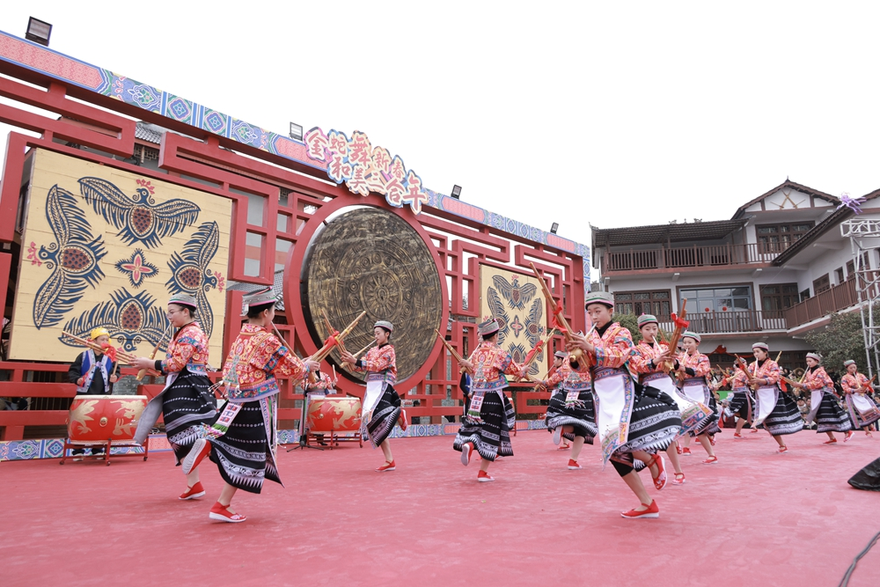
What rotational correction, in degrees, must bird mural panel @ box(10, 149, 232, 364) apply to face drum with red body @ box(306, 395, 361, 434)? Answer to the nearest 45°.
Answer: approximately 45° to its left

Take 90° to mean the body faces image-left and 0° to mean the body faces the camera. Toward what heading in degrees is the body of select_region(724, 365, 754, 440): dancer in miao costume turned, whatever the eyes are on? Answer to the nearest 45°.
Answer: approximately 45°

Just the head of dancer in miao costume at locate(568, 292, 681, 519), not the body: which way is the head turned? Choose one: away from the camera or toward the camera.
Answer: toward the camera

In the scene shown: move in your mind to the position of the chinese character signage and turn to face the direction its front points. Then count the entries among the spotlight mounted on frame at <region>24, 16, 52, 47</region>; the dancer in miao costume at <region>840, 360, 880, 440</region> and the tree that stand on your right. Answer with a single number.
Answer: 1

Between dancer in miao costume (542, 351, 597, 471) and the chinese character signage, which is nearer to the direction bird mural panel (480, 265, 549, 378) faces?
the dancer in miao costume

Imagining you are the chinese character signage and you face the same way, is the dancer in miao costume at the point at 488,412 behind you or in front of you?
in front

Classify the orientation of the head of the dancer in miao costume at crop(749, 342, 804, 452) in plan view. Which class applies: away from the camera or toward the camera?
toward the camera

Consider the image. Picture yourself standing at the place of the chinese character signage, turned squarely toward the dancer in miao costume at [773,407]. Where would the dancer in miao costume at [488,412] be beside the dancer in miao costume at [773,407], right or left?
right

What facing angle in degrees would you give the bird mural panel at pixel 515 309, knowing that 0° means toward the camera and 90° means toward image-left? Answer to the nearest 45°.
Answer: approximately 315°

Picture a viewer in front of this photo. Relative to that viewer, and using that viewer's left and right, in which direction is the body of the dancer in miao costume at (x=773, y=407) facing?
facing the viewer and to the left of the viewer

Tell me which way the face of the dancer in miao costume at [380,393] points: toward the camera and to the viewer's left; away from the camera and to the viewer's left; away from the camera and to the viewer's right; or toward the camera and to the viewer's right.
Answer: toward the camera and to the viewer's left

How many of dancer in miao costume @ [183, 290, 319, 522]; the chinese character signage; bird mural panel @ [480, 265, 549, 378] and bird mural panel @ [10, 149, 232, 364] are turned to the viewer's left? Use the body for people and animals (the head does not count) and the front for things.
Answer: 0

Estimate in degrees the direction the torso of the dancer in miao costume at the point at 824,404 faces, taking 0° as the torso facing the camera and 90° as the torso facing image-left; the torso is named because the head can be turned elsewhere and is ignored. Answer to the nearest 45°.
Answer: approximately 90°
